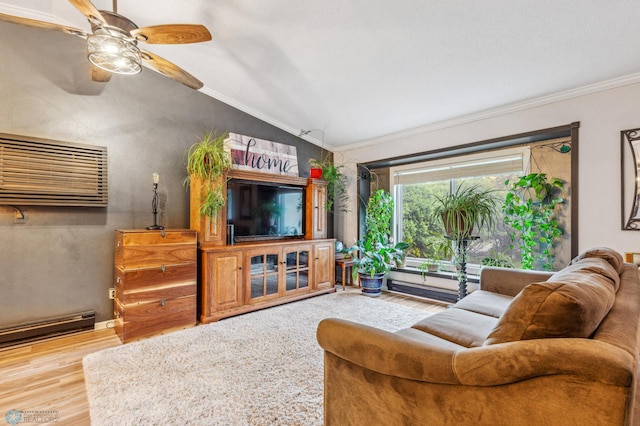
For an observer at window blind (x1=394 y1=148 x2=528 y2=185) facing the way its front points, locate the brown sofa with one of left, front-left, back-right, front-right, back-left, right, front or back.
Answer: front-left

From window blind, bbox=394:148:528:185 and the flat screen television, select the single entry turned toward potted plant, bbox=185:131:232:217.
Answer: the window blind

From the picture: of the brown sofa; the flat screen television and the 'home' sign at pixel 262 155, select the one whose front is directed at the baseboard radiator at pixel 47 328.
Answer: the brown sofa

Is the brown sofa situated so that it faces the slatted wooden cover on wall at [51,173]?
yes

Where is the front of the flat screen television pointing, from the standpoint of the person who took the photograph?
facing the viewer and to the right of the viewer

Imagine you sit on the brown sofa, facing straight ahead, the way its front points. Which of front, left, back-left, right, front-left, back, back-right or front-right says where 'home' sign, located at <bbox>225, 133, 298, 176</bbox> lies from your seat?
front-right

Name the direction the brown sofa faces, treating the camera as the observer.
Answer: facing to the left of the viewer

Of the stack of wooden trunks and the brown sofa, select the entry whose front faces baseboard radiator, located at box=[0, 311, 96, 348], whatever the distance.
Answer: the brown sofa

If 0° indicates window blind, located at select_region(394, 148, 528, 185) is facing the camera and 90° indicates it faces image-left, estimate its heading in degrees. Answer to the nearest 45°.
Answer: approximately 45°

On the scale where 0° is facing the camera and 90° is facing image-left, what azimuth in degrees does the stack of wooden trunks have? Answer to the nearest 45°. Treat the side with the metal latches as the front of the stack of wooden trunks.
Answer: approximately 315°

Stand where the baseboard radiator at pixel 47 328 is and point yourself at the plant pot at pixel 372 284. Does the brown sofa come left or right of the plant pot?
right

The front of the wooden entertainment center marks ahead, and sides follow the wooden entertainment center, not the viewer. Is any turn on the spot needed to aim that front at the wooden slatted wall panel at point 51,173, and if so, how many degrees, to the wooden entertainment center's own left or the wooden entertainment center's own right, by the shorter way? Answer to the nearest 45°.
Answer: approximately 135° to the wooden entertainment center's own right

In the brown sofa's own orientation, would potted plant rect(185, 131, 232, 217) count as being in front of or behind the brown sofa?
in front

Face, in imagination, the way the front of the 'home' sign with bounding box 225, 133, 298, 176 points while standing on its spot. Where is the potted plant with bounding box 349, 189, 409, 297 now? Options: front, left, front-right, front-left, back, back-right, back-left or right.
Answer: front-left
